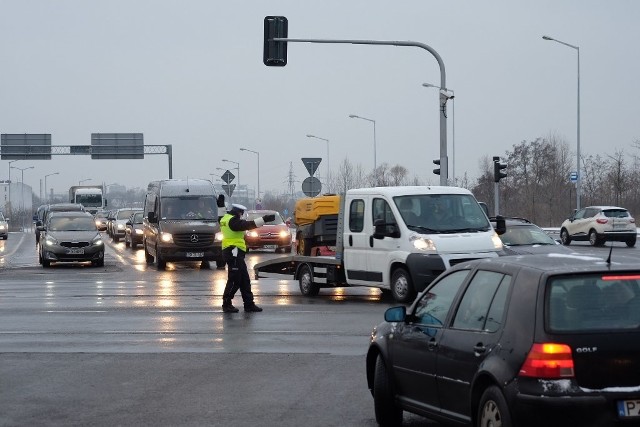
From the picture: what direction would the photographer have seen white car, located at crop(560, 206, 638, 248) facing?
facing away from the viewer and to the left of the viewer

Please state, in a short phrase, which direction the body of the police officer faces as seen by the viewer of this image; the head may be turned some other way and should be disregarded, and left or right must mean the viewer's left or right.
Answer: facing to the right of the viewer

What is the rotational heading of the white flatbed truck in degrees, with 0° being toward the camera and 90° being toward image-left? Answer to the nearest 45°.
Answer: approximately 315°

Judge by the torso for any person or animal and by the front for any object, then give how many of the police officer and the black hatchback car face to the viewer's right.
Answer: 1

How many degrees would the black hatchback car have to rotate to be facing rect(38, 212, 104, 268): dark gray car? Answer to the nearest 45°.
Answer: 0° — it already faces it

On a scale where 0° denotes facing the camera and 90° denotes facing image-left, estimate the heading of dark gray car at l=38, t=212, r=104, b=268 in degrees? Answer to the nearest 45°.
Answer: approximately 0°

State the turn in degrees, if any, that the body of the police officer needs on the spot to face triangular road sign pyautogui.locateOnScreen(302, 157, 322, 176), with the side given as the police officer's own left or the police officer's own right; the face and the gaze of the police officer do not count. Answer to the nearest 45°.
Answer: approximately 90° to the police officer's own left
